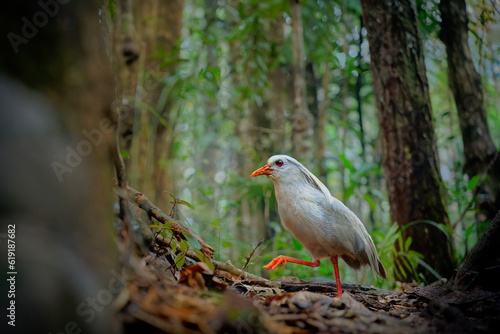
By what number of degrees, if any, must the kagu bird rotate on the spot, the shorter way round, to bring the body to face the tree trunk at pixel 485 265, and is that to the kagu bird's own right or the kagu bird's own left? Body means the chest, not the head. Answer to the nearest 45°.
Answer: approximately 135° to the kagu bird's own left

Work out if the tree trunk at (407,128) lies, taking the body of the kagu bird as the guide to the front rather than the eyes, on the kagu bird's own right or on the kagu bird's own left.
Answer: on the kagu bird's own right

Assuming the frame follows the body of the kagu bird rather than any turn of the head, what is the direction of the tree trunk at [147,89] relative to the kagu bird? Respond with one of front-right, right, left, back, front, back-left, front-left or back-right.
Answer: front-right

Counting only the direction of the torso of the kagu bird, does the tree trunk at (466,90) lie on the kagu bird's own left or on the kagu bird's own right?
on the kagu bird's own right

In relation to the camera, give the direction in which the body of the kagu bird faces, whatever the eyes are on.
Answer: to the viewer's left

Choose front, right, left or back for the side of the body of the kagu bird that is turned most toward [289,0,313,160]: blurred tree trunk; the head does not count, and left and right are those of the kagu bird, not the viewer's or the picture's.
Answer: right
